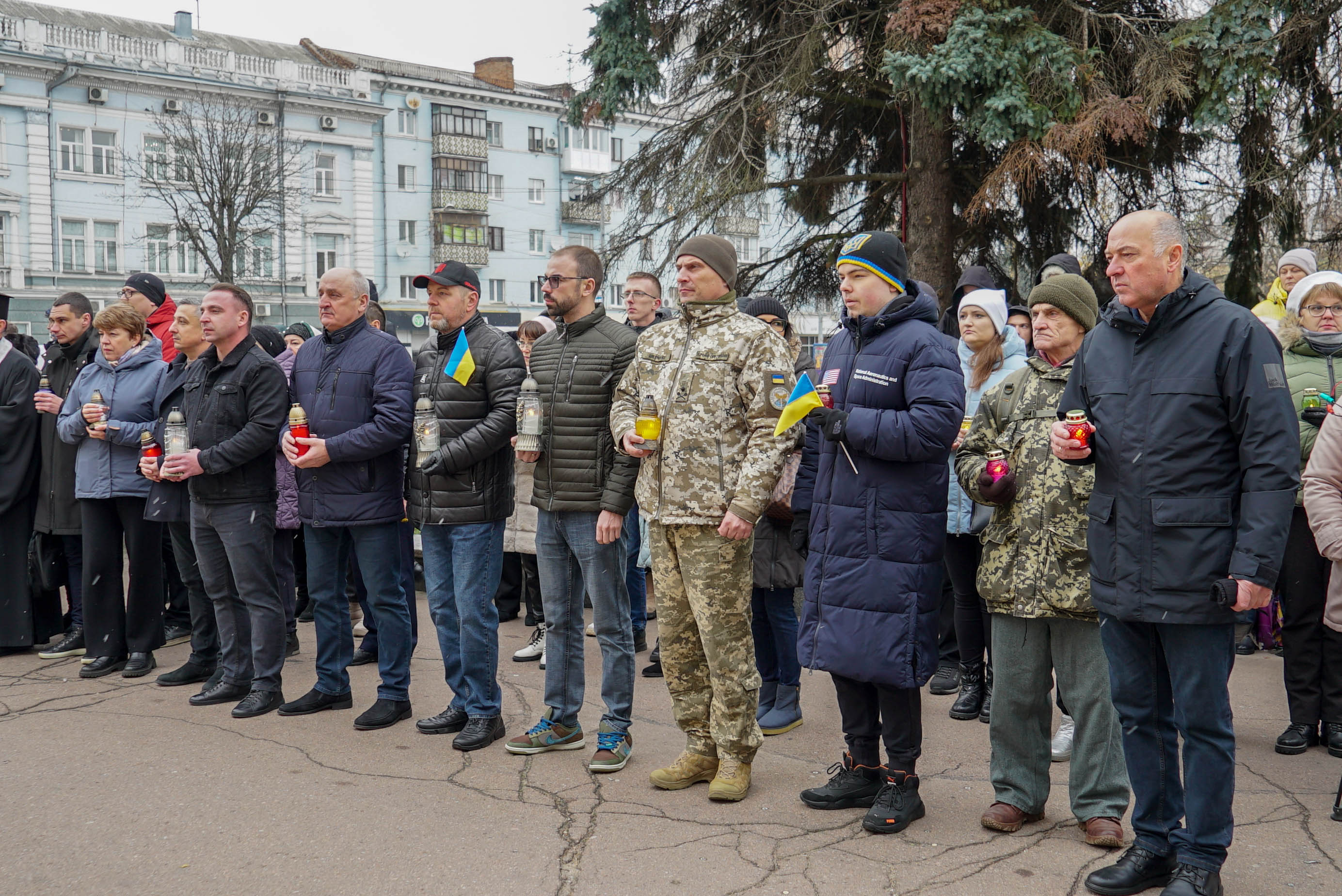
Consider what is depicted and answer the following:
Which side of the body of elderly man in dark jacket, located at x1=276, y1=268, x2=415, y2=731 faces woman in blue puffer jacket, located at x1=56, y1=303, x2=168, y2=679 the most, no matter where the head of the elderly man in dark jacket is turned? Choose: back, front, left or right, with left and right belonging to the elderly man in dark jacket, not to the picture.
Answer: right

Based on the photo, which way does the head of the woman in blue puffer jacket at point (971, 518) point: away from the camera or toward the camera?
toward the camera

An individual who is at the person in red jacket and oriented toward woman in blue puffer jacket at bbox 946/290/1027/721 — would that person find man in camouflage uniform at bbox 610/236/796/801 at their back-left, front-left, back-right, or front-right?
front-right

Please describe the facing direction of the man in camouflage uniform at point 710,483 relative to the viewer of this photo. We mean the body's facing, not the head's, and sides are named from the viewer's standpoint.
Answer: facing the viewer and to the left of the viewer

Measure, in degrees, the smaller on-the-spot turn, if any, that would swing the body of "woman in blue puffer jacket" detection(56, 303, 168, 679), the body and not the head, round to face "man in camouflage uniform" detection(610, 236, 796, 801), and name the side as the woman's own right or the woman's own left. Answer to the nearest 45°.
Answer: approximately 90° to the woman's own left

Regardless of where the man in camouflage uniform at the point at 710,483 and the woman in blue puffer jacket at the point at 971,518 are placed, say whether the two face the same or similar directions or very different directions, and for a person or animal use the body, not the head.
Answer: same or similar directions

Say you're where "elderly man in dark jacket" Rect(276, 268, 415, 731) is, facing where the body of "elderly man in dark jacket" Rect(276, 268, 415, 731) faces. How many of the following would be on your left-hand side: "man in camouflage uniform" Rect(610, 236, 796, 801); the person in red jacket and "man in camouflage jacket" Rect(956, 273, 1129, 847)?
2

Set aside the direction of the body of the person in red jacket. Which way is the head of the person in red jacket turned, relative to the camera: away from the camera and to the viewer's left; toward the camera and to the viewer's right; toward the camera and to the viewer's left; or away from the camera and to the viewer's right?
toward the camera and to the viewer's left

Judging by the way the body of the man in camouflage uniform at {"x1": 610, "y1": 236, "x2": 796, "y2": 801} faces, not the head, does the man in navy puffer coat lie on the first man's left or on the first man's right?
on the first man's left

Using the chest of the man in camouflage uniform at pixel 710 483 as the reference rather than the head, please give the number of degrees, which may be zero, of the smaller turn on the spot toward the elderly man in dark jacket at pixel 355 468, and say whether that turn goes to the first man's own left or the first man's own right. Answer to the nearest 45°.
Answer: approximately 90° to the first man's own right

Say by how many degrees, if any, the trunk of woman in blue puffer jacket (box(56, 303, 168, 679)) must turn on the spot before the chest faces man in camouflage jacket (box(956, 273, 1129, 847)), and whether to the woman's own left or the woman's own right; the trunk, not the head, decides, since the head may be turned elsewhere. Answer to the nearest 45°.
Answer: approximately 90° to the woman's own left

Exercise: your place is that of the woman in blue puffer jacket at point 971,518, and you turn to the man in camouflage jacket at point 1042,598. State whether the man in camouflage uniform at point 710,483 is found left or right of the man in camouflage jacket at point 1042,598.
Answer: right

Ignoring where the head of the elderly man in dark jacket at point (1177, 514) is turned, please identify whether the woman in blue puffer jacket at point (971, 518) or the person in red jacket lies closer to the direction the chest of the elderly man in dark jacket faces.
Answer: the person in red jacket

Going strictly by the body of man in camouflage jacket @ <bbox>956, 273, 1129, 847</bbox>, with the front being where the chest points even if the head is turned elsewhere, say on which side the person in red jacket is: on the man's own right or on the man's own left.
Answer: on the man's own right

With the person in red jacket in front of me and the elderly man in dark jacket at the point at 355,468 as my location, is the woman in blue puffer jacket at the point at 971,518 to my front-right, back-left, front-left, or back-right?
back-right

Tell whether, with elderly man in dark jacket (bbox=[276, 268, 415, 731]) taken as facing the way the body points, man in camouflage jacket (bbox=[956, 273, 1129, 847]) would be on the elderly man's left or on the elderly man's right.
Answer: on the elderly man's left
